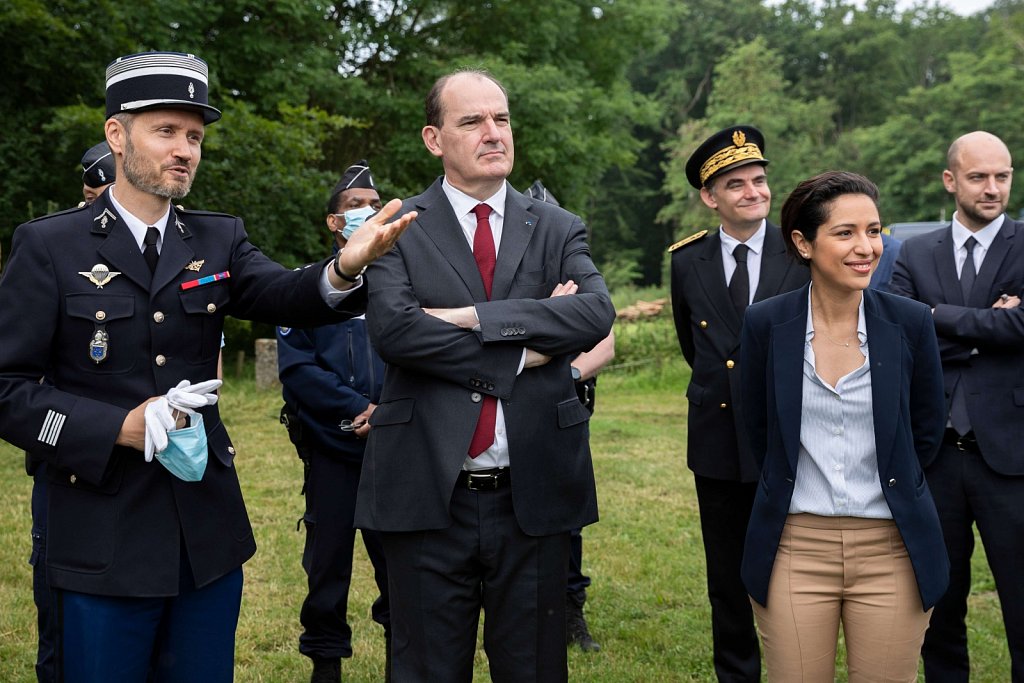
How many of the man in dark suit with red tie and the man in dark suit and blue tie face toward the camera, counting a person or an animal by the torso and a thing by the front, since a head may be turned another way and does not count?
2

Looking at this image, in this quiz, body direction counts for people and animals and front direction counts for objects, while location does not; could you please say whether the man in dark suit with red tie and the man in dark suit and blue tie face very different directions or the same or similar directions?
same or similar directions

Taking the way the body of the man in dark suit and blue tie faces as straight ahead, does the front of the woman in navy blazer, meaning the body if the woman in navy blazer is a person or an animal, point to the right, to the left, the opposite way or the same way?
the same way

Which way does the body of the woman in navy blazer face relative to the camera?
toward the camera

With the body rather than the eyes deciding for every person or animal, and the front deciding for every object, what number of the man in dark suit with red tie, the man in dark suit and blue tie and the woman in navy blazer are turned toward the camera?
3

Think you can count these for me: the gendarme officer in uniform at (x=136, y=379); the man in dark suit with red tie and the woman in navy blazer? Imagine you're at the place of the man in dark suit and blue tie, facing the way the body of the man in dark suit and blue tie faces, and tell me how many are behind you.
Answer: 0

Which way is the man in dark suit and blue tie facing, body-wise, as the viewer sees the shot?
toward the camera

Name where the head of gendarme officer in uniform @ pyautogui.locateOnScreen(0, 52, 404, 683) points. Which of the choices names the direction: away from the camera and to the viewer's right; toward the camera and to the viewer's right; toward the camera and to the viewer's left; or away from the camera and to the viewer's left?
toward the camera and to the viewer's right

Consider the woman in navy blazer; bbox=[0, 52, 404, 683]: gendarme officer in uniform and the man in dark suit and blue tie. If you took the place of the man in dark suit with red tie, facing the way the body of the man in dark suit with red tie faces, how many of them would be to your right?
1

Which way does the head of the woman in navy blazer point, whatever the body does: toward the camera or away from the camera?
toward the camera

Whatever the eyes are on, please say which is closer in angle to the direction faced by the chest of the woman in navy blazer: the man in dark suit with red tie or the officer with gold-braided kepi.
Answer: the man in dark suit with red tie

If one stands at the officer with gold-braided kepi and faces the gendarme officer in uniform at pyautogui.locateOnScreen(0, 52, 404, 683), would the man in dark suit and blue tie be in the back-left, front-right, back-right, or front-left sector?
back-left

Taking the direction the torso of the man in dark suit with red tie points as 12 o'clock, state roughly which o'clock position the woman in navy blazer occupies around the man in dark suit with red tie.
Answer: The woman in navy blazer is roughly at 9 o'clock from the man in dark suit with red tie.

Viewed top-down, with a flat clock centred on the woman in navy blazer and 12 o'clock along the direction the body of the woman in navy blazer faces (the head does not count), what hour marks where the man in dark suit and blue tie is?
The man in dark suit and blue tie is roughly at 7 o'clock from the woman in navy blazer.

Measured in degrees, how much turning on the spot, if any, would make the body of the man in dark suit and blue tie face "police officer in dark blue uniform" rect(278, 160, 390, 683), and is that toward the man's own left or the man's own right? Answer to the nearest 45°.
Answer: approximately 90° to the man's own right

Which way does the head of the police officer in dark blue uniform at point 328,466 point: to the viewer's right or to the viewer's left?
to the viewer's right

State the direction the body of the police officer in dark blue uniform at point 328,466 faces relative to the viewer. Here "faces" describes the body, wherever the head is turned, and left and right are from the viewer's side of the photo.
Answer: facing the viewer and to the right of the viewer

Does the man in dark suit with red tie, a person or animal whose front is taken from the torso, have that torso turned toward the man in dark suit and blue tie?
no
